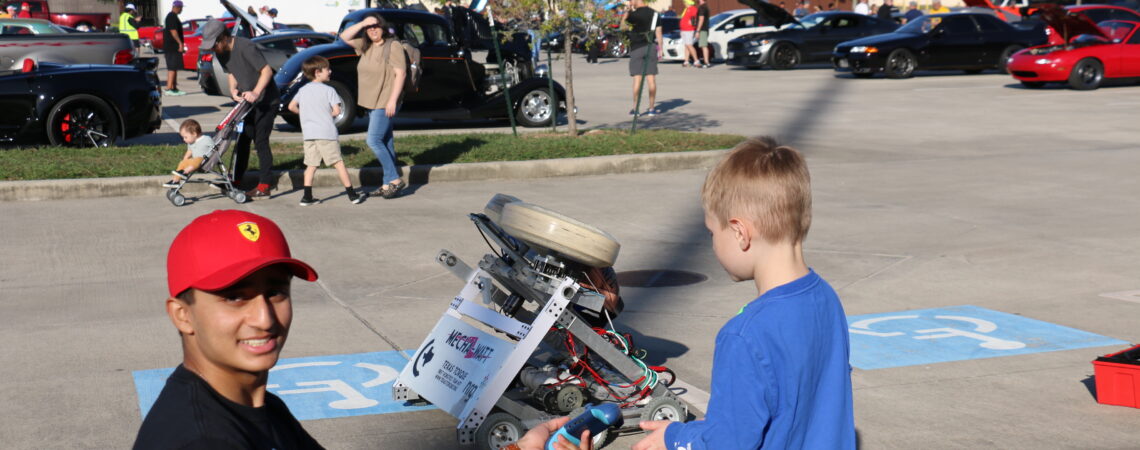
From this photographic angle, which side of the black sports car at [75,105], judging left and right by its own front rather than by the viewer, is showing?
left

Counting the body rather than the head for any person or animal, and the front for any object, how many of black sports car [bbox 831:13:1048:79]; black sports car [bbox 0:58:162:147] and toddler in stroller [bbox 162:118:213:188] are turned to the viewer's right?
0

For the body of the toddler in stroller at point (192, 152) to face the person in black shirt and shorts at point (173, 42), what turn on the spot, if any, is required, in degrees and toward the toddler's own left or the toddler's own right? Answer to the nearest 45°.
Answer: approximately 90° to the toddler's own right

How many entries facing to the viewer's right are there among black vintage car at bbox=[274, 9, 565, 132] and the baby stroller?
1

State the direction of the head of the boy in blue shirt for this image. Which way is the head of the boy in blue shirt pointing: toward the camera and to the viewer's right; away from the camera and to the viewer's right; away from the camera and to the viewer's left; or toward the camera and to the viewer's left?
away from the camera and to the viewer's left

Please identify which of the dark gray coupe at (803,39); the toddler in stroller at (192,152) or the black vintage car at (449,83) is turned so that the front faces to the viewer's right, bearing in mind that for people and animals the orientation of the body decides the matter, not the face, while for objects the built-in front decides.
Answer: the black vintage car at (449,83)

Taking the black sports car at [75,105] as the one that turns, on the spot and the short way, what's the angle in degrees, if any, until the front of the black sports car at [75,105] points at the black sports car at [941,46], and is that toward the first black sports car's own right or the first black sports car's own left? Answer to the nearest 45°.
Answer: approximately 180°

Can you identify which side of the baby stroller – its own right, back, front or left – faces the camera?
left

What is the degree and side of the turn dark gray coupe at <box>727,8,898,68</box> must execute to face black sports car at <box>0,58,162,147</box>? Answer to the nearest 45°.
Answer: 0° — it already faces it

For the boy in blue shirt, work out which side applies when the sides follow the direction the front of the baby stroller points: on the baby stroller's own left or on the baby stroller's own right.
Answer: on the baby stroller's own left

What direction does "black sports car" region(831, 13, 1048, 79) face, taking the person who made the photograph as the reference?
facing the viewer and to the left of the viewer

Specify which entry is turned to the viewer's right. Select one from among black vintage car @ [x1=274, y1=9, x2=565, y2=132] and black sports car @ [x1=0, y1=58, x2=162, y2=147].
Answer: the black vintage car

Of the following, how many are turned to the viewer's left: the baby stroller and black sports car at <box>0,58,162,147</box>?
2

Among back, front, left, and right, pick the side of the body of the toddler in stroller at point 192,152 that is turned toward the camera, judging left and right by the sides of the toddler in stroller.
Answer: left

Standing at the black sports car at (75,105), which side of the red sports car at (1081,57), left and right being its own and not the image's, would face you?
front

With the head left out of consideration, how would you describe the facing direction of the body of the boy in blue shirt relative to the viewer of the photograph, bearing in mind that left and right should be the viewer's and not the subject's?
facing away from the viewer and to the left of the viewer
